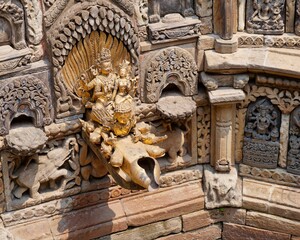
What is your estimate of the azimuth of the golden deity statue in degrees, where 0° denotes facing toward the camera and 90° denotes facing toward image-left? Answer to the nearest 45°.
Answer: approximately 315°
